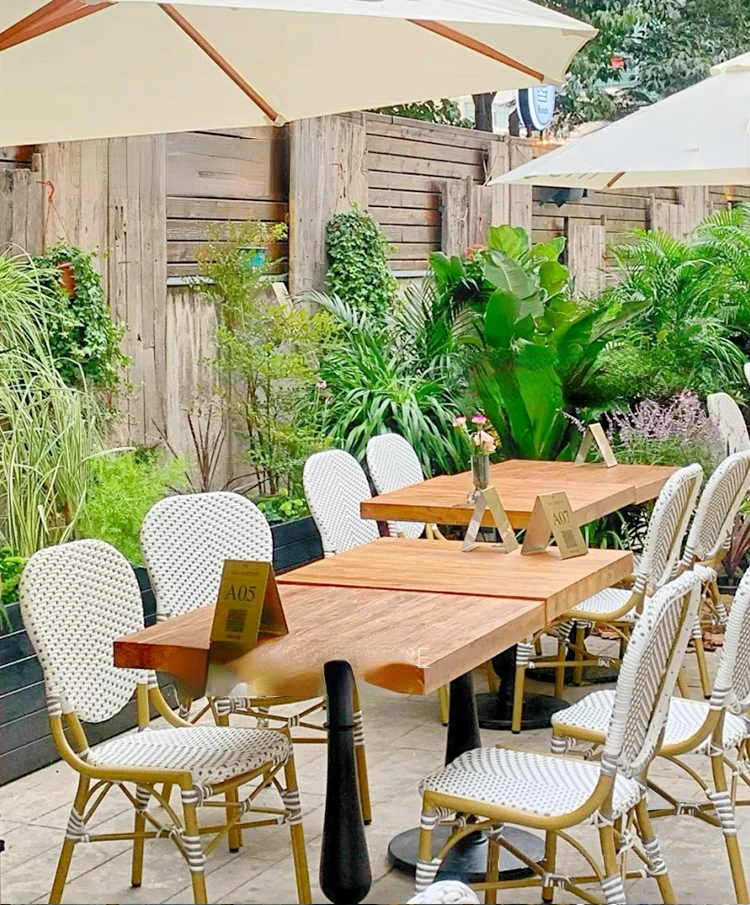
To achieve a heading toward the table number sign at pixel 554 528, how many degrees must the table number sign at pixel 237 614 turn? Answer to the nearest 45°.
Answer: approximately 180°

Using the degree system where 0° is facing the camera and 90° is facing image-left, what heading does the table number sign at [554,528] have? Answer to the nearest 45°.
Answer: approximately 315°

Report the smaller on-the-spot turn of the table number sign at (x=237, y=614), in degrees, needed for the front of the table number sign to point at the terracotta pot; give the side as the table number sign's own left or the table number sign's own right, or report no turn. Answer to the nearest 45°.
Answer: approximately 135° to the table number sign's own right

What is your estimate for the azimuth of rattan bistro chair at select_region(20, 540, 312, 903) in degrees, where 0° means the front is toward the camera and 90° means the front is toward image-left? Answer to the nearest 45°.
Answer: approximately 315°

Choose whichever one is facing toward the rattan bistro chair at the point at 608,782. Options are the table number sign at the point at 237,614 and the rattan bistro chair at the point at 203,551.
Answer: the rattan bistro chair at the point at 203,551

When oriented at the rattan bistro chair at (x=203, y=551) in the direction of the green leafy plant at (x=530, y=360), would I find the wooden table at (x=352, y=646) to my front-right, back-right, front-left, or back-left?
back-right

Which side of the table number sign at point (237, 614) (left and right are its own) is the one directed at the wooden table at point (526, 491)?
back

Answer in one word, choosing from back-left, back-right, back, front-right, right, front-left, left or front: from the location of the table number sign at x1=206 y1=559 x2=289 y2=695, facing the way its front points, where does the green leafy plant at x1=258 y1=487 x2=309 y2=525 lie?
back-right

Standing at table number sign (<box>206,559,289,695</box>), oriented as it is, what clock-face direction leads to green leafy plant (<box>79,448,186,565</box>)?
The green leafy plant is roughly at 4 o'clock from the table number sign.

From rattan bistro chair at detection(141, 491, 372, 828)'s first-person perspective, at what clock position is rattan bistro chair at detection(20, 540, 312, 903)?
rattan bistro chair at detection(20, 540, 312, 903) is roughly at 2 o'clock from rattan bistro chair at detection(141, 491, 372, 828).

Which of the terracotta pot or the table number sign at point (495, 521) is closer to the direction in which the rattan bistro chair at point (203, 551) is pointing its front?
the table number sign
